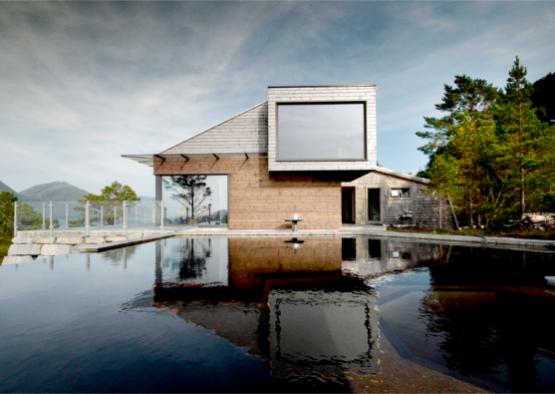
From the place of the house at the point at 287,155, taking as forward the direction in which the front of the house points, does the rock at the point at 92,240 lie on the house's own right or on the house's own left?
on the house's own right

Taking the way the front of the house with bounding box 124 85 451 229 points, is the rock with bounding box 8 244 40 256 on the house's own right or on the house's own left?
on the house's own right

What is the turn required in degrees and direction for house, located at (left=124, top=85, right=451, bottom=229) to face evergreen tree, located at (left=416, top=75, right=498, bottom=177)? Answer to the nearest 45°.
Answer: approximately 135° to its left

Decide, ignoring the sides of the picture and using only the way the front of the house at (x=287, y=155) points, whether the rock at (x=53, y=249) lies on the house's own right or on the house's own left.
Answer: on the house's own right

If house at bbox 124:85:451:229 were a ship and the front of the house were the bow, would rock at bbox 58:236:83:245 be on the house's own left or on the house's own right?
on the house's own right

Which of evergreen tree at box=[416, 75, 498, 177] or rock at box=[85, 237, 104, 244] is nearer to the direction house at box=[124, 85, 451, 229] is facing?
the rock

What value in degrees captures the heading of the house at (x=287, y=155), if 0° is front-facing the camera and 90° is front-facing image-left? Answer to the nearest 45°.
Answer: approximately 0°
